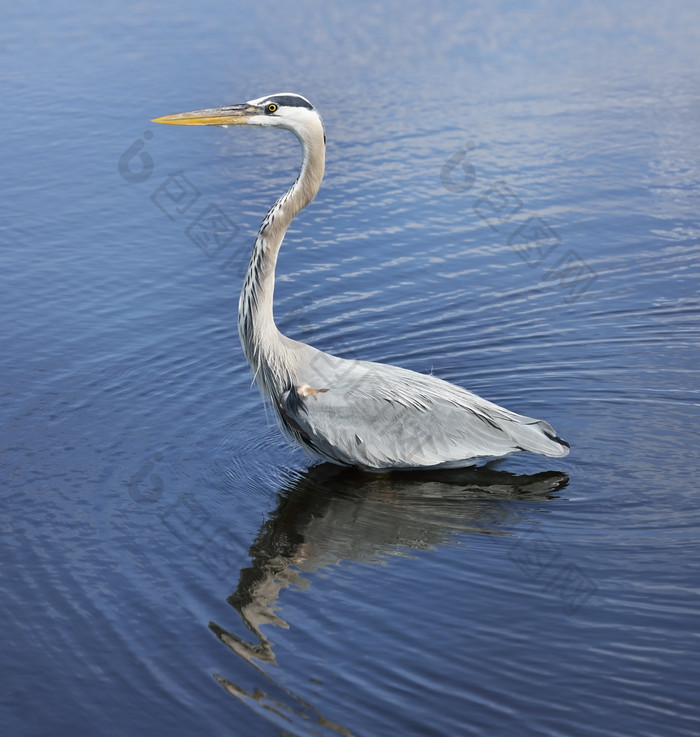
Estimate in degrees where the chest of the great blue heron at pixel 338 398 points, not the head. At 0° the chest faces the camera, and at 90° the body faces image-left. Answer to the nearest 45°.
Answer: approximately 90°
